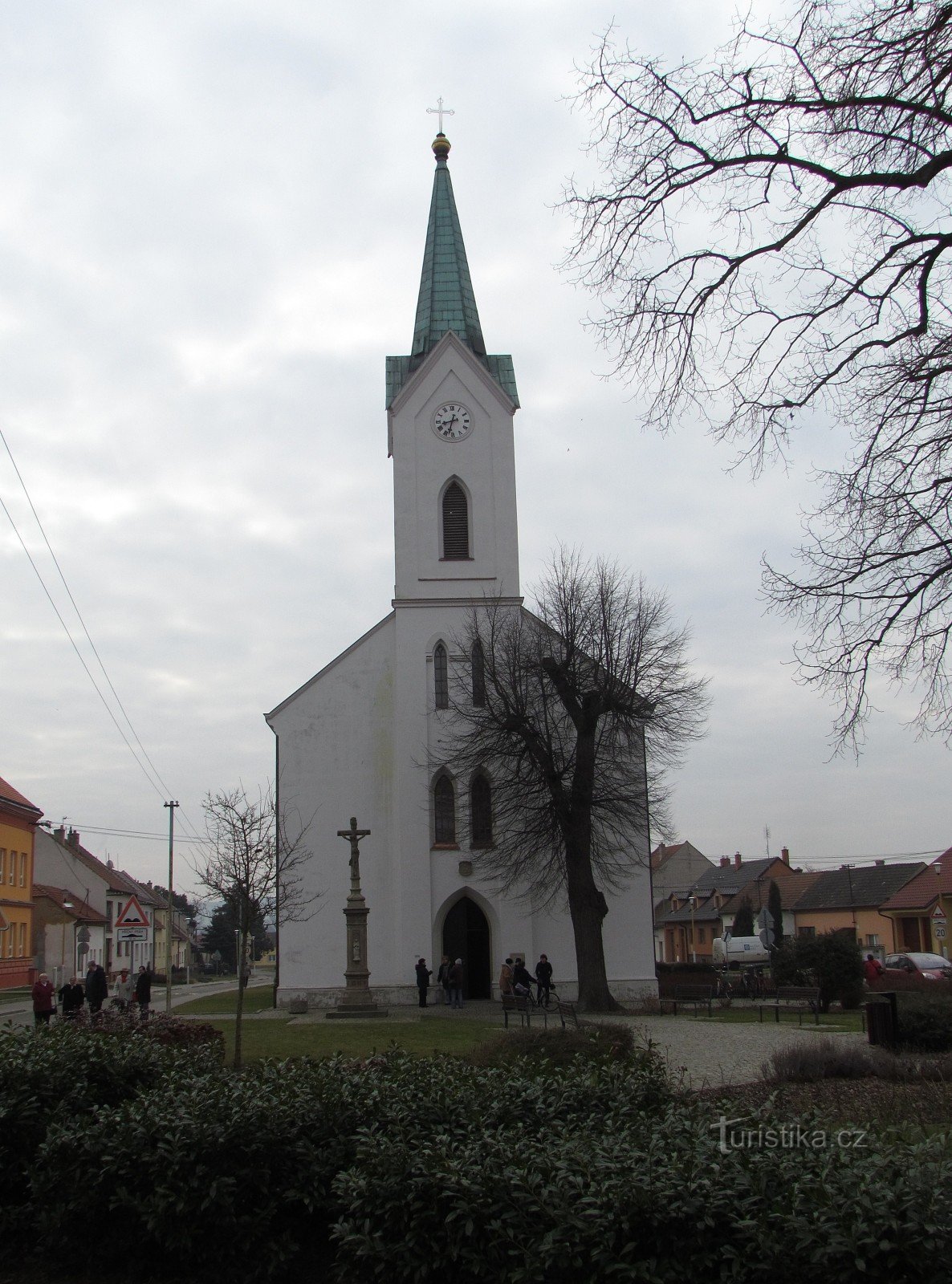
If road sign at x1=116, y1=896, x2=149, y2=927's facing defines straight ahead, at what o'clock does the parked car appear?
The parked car is roughly at 8 o'clock from the road sign.

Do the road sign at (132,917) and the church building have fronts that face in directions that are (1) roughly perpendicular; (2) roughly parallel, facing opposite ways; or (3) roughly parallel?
roughly parallel

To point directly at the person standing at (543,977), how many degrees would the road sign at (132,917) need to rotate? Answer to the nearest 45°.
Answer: approximately 135° to its left

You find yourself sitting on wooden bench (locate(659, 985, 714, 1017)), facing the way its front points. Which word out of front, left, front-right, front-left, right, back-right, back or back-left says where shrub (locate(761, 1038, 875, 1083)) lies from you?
front-left

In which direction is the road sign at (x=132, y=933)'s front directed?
toward the camera

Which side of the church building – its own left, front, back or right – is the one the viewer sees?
front

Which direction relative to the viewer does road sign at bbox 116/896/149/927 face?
toward the camera

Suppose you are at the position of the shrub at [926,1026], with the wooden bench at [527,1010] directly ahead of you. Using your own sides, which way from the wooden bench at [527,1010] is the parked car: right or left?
right

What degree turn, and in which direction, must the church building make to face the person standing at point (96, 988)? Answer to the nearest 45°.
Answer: approximately 45° to its right

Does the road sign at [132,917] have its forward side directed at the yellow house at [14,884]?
no

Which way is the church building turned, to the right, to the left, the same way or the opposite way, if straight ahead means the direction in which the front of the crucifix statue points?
the same way
